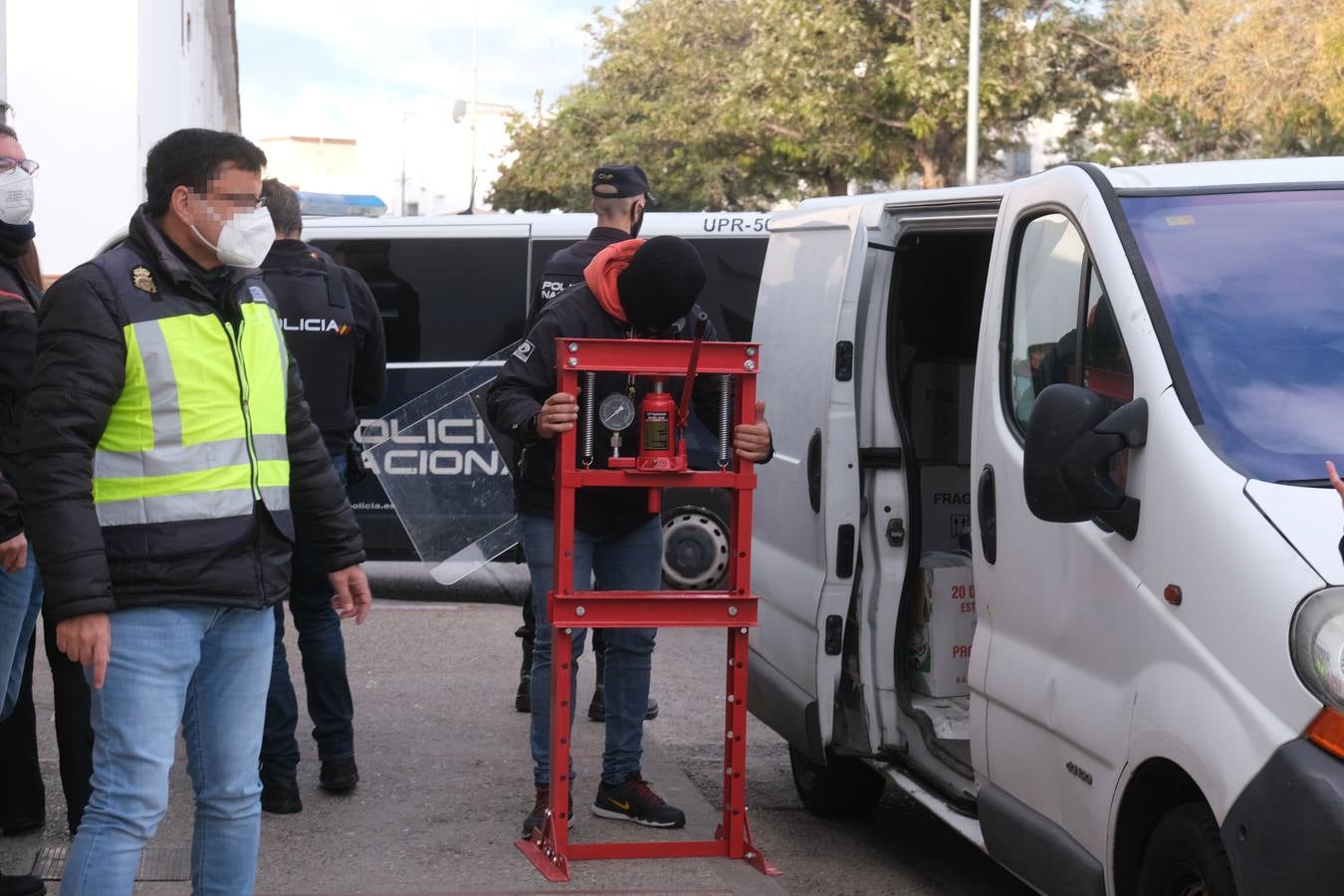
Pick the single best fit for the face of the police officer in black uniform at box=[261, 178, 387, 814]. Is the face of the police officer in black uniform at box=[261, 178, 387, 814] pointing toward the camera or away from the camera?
away from the camera

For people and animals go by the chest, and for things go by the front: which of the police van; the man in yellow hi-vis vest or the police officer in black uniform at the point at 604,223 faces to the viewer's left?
the police van

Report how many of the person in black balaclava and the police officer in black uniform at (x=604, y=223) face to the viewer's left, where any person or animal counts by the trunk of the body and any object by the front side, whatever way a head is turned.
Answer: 0

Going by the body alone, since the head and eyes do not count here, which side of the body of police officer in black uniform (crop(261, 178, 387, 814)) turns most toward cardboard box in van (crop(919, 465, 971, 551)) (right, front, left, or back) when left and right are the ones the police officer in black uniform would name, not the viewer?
right

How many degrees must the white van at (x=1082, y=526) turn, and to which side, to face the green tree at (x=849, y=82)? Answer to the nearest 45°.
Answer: approximately 135° to its left

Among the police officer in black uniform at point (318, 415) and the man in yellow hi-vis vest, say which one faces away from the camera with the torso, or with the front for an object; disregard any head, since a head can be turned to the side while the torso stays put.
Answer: the police officer in black uniform

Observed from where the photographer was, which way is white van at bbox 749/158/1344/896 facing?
facing the viewer and to the right of the viewer

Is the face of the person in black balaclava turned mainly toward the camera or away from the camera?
toward the camera
